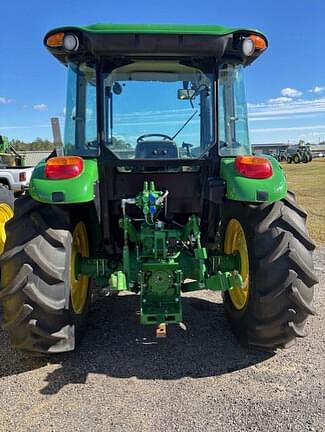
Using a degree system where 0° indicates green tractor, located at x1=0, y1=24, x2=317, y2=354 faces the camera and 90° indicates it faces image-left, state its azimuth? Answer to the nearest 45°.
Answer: approximately 180°

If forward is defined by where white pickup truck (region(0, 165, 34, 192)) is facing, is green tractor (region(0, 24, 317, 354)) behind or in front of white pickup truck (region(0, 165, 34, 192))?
behind

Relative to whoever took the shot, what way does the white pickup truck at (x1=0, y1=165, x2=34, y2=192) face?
facing away from the viewer and to the left of the viewer

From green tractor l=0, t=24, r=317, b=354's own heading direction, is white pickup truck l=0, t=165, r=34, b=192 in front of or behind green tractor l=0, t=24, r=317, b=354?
in front

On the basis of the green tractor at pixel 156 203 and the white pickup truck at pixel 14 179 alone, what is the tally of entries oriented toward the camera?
0

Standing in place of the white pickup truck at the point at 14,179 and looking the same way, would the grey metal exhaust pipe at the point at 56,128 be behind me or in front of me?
behind
